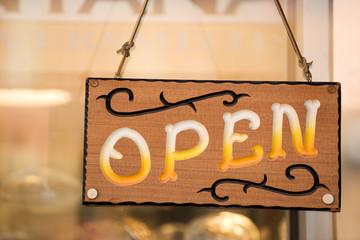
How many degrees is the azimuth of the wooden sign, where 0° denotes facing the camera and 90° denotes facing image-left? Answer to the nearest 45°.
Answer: approximately 0°
